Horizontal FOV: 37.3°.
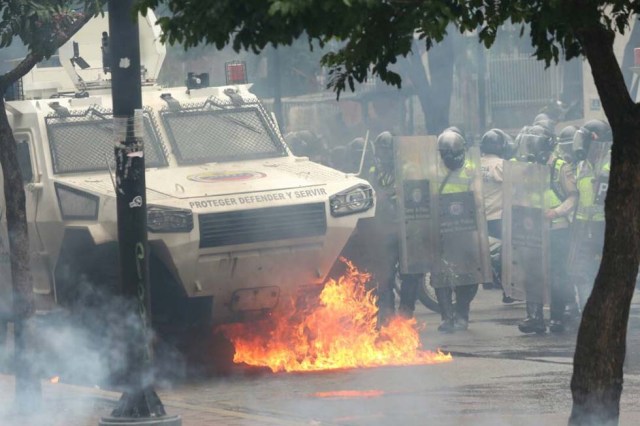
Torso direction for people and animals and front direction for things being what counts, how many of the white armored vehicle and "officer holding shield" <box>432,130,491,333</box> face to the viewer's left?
0

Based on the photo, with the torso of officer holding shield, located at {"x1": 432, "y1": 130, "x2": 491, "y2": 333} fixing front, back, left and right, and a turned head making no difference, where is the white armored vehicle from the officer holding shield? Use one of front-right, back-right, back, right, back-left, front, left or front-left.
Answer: front-right

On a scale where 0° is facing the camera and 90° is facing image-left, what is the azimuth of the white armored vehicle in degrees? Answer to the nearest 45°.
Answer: approximately 315°

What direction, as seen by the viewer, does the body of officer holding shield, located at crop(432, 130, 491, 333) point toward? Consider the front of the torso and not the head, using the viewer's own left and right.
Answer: facing the viewer

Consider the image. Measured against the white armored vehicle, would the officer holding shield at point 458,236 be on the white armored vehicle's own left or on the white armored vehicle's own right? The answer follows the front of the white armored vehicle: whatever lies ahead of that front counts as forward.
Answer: on the white armored vehicle's own left

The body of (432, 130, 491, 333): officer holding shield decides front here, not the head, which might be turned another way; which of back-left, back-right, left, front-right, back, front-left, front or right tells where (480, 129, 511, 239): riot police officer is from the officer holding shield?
back

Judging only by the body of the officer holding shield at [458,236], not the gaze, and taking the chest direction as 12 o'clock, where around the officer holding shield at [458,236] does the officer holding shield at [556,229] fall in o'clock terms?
the officer holding shield at [556,229] is roughly at 9 o'clock from the officer holding shield at [458,236].

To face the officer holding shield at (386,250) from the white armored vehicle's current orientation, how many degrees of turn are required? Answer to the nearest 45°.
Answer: approximately 90° to its left

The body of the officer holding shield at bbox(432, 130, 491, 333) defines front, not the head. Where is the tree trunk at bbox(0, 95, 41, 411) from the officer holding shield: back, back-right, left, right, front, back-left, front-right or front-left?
front-right

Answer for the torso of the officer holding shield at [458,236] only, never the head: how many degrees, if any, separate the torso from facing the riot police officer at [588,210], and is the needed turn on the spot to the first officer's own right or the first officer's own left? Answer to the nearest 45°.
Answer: approximately 90° to the first officer's own left

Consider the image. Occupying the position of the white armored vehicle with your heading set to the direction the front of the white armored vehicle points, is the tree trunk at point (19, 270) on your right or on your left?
on your right
